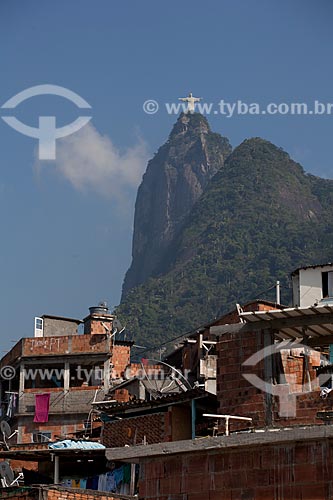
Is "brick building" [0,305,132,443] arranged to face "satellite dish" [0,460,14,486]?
yes

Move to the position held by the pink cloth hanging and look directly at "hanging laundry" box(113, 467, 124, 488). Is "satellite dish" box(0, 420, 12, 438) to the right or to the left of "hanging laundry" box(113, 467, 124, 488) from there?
right

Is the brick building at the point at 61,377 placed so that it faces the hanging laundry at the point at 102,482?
yes

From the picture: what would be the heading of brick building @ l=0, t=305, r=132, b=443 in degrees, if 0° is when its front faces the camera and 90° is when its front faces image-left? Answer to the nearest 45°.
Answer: approximately 0°

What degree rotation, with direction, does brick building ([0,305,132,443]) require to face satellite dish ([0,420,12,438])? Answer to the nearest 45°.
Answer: approximately 45° to its right

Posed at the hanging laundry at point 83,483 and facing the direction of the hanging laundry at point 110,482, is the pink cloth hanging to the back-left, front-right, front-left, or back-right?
back-left

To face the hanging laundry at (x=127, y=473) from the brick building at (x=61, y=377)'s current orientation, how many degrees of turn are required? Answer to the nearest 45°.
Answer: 0° — it already faces it
